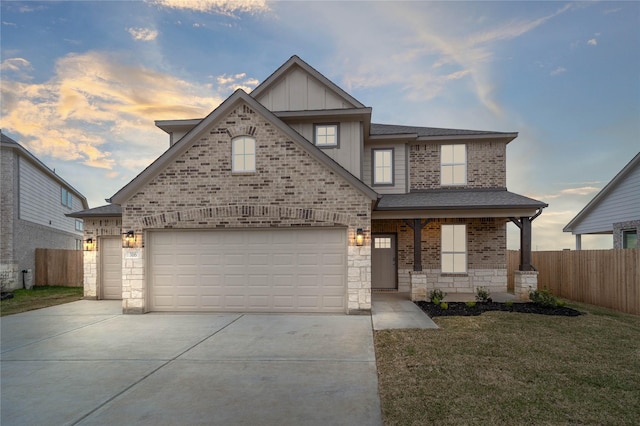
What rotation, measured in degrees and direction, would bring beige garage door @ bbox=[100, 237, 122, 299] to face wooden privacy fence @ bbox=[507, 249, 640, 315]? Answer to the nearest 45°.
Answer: approximately 45° to its left

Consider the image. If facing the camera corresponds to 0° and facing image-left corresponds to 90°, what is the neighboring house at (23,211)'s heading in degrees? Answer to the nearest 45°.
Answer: approximately 0°

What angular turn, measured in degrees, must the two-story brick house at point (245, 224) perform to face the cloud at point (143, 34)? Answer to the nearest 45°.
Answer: approximately 135° to its right

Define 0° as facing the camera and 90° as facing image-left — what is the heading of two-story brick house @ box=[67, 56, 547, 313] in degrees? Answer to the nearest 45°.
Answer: approximately 0°

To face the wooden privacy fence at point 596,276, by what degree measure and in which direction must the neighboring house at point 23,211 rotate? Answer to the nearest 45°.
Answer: approximately 45° to its left

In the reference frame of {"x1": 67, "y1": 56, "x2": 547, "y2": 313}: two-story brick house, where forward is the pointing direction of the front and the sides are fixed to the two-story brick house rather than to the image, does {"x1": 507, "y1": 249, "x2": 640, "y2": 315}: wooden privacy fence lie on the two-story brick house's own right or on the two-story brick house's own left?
on the two-story brick house's own left
